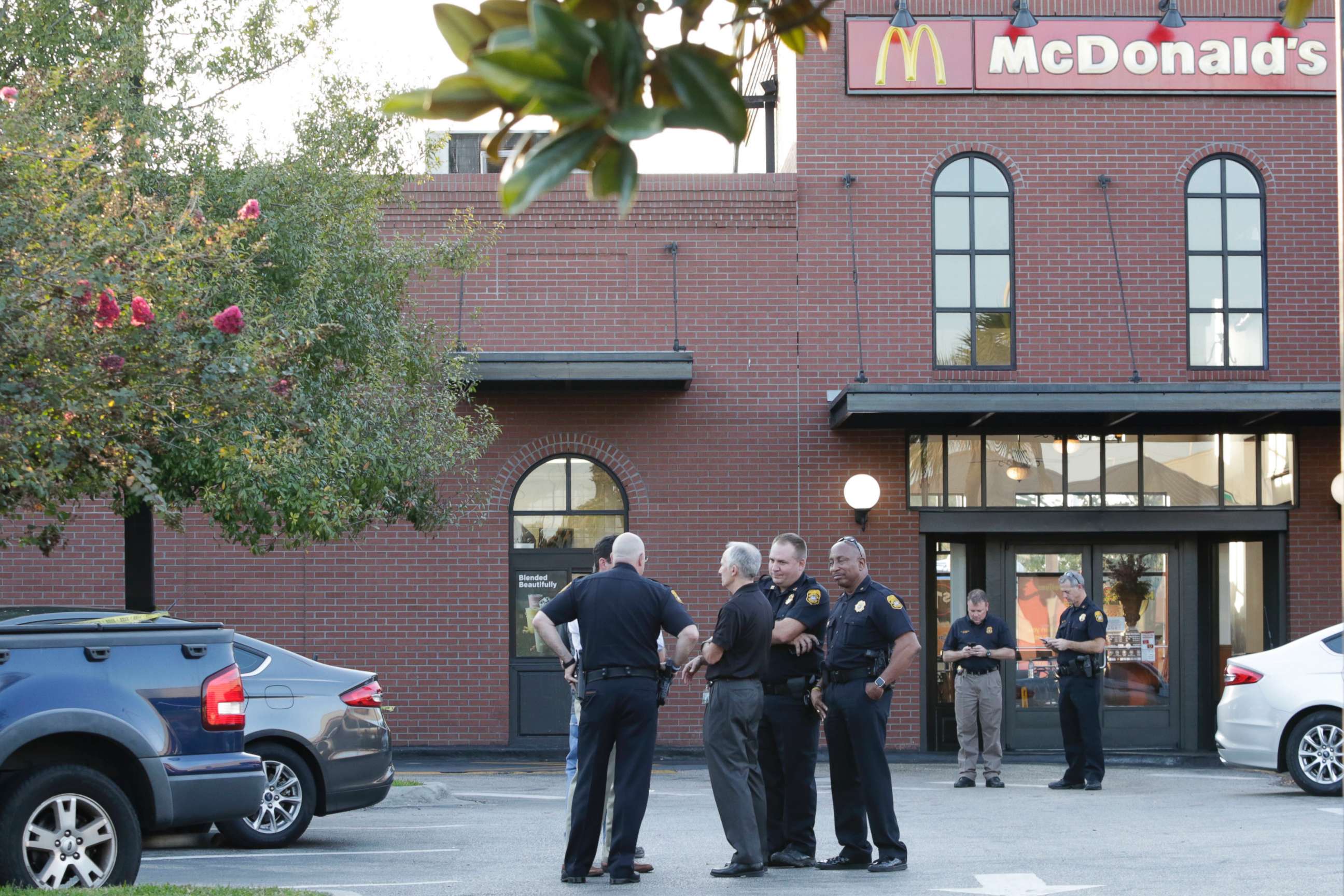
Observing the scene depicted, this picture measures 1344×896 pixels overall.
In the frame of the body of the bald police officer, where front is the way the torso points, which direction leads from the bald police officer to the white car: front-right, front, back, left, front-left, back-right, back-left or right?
front-right

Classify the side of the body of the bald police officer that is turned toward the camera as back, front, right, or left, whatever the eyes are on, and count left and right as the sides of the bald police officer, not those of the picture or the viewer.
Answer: back

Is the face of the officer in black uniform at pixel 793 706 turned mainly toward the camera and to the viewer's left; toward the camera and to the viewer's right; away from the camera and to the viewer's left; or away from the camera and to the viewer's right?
toward the camera and to the viewer's left

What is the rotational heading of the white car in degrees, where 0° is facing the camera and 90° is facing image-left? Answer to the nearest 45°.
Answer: approximately 270°

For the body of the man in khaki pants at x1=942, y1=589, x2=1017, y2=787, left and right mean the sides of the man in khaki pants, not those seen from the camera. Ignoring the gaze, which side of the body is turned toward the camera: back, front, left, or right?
front

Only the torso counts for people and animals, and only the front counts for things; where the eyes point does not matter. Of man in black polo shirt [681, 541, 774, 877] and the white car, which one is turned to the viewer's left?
the man in black polo shirt

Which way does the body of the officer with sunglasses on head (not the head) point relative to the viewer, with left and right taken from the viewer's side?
facing the viewer and to the left of the viewer

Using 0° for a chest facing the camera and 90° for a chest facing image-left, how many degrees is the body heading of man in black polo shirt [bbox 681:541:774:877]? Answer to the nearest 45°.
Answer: approximately 90°

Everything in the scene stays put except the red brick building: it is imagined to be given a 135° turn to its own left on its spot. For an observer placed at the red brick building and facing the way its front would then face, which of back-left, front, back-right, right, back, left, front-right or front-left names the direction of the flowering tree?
back

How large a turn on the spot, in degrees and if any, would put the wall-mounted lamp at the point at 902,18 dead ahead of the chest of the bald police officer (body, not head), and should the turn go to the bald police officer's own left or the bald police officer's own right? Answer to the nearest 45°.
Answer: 0° — they already face it

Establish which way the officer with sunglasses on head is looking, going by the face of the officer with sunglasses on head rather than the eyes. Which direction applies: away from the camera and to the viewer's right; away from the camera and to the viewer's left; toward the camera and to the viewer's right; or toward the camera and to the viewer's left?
toward the camera and to the viewer's left

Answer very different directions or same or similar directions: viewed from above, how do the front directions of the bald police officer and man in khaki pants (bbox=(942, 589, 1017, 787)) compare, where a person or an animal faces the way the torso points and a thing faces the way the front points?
very different directions

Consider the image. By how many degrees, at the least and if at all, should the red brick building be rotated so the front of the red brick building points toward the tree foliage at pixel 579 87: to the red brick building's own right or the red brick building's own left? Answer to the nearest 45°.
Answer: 0° — it already faces it
